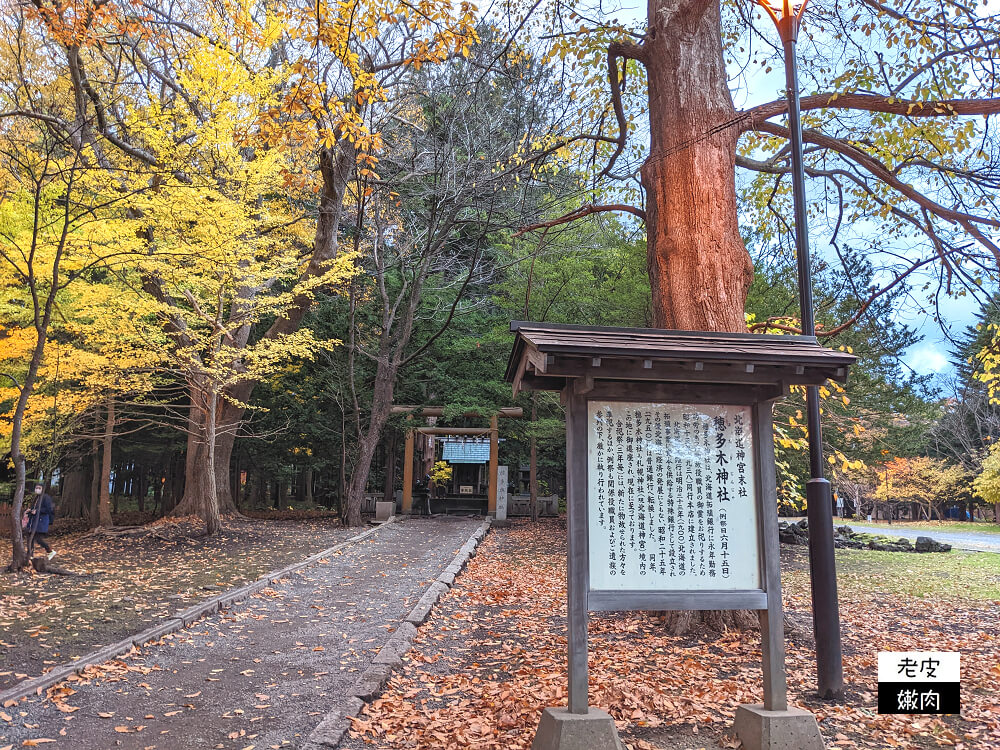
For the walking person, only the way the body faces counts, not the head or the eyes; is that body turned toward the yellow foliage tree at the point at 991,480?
no

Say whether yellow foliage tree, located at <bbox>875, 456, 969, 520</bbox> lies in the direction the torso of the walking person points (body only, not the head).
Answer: no

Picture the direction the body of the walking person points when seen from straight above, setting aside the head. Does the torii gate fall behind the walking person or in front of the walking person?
behind

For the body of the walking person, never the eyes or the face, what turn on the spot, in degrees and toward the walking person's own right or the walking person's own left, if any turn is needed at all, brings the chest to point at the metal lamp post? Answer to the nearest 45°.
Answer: approximately 135° to the walking person's own left

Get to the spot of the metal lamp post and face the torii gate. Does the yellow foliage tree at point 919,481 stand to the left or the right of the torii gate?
right

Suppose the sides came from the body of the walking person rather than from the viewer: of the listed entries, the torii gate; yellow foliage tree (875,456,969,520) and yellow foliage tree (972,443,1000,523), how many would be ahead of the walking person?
0
